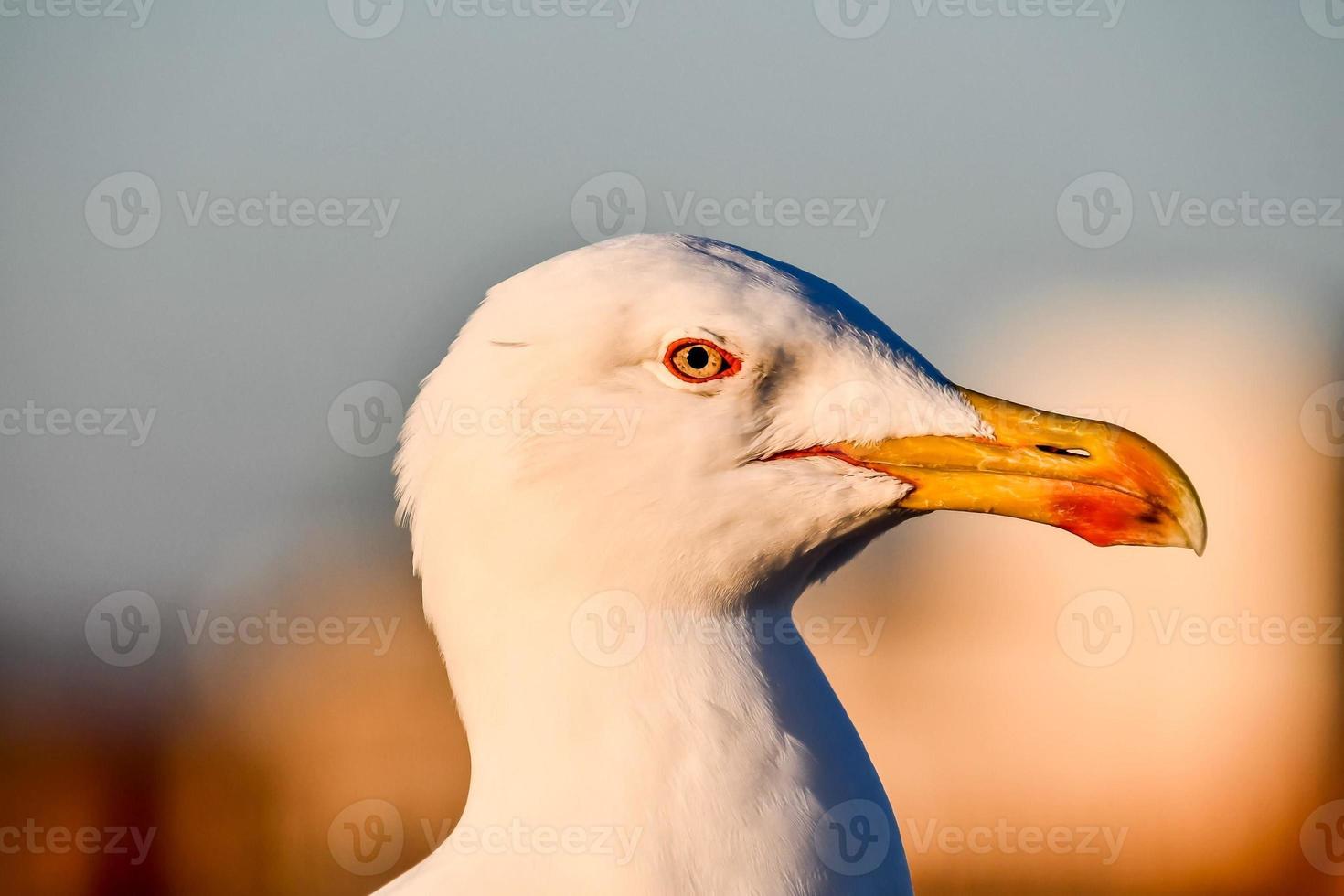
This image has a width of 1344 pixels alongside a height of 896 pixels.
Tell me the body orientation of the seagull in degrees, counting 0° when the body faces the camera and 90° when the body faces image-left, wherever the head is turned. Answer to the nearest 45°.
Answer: approximately 270°
